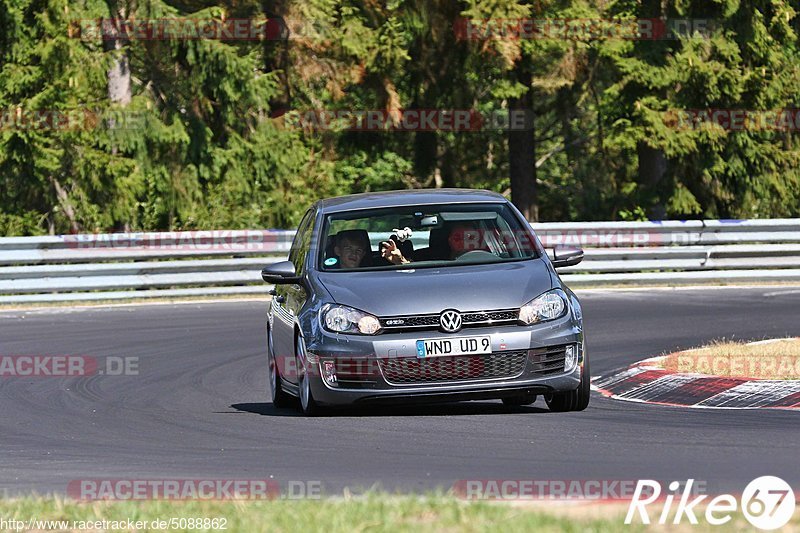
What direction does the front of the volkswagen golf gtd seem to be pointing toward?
toward the camera

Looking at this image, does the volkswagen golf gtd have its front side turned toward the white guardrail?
no

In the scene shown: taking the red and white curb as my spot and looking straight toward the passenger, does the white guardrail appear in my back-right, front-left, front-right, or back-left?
front-right

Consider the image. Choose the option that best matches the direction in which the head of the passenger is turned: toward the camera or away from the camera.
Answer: toward the camera

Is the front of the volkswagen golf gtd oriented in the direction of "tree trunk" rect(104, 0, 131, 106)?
no

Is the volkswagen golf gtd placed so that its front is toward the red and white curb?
no
